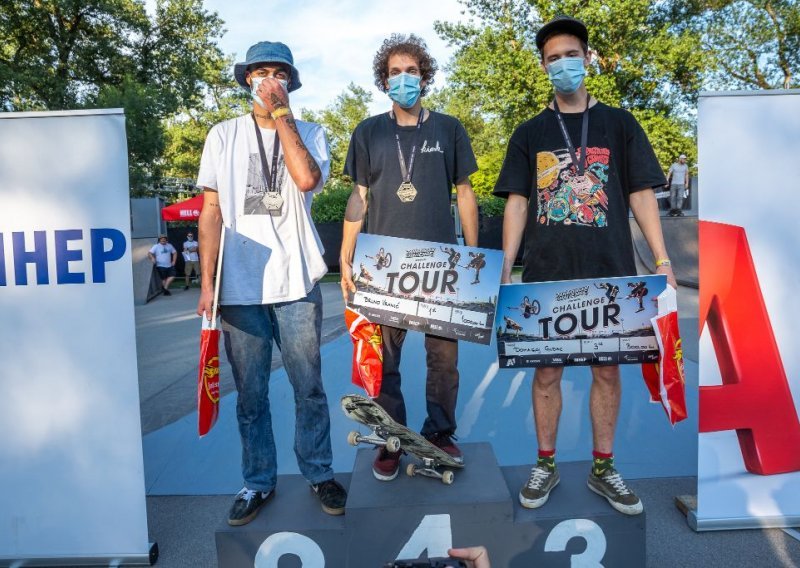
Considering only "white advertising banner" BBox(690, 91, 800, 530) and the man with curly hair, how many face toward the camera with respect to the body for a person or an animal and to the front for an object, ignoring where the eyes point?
2

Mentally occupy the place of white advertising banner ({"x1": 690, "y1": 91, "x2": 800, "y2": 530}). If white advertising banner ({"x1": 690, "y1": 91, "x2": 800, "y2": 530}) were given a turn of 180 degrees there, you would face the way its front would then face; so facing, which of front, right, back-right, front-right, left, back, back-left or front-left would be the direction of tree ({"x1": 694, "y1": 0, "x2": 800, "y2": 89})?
front

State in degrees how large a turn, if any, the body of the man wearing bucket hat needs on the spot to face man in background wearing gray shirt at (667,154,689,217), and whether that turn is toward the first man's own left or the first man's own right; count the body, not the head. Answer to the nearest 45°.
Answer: approximately 135° to the first man's own left

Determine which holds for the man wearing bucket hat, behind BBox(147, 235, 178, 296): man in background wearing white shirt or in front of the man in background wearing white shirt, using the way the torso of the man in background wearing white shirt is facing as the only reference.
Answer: in front

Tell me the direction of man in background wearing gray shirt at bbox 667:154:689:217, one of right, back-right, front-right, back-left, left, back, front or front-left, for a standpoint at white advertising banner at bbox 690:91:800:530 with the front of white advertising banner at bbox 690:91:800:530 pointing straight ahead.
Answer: back

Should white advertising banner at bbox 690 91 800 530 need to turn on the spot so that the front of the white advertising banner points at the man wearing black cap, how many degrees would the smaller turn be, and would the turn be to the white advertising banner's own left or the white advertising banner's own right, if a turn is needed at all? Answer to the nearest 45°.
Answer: approximately 45° to the white advertising banner's own right
